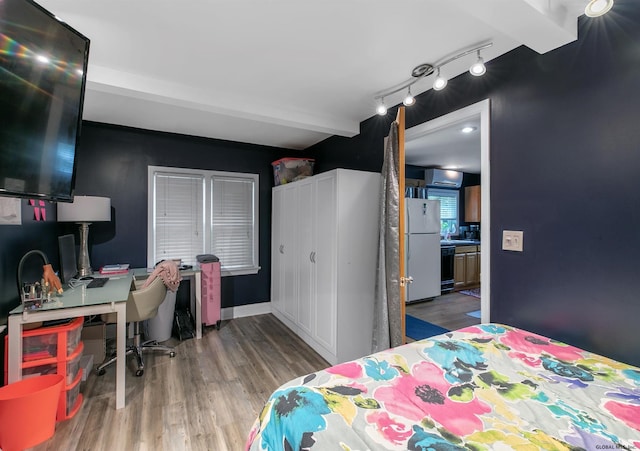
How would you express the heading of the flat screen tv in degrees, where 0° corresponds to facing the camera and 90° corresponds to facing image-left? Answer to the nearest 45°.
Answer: approximately 315°

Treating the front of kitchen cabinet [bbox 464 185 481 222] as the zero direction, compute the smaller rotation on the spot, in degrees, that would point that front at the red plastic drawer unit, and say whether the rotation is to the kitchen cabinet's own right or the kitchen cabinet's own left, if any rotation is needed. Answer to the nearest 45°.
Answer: approximately 45° to the kitchen cabinet's own right

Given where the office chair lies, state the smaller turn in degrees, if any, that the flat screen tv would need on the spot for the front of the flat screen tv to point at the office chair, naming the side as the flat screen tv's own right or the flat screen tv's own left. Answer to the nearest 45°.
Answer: approximately 90° to the flat screen tv's own left

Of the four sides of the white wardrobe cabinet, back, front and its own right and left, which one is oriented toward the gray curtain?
left

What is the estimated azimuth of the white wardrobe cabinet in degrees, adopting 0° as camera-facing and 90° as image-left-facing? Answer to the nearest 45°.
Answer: approximately 45°

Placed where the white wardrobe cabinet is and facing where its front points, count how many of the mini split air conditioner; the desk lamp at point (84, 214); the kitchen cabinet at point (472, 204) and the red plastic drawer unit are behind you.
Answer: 2

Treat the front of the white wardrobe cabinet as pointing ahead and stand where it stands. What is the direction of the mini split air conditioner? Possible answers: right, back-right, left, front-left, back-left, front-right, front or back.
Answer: back

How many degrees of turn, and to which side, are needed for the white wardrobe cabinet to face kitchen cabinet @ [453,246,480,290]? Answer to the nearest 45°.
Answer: approximately 180°
